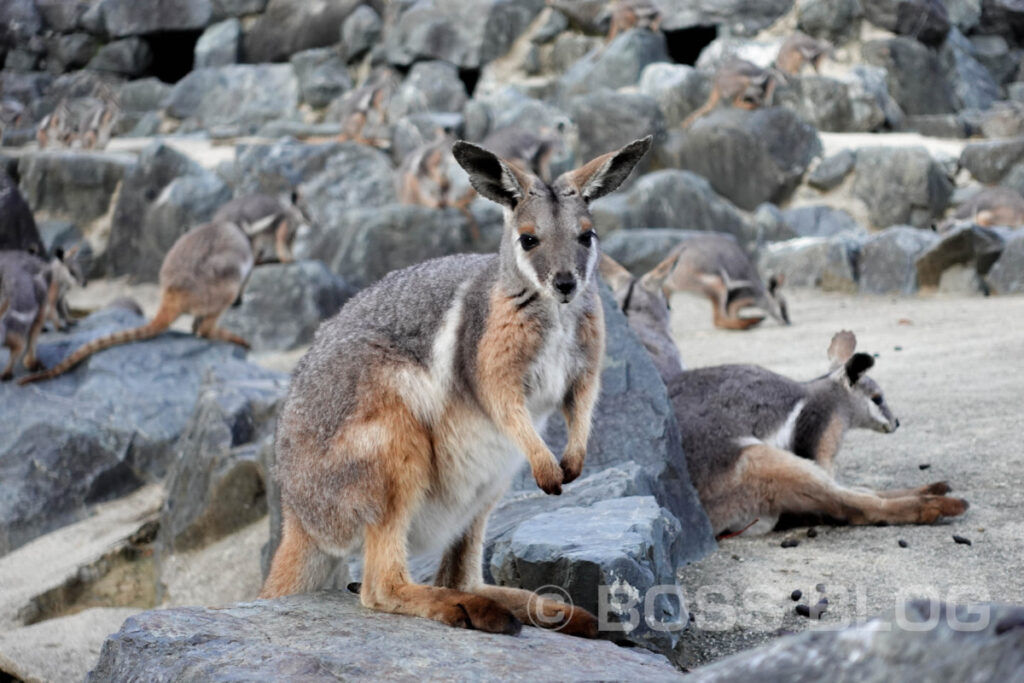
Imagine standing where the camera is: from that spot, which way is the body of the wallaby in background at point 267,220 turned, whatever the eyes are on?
to the viewer's right

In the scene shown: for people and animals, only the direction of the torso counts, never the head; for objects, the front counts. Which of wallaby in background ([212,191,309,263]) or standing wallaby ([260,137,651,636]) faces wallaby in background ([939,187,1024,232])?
wallaby in background ([212,191,309,263])

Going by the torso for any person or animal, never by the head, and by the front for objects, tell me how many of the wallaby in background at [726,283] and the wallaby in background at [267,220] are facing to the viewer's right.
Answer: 2

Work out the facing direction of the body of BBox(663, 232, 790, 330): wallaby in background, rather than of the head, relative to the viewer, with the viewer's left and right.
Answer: facing to the right of the viewer

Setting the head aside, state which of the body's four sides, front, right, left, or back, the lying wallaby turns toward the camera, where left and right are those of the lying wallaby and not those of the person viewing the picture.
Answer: right

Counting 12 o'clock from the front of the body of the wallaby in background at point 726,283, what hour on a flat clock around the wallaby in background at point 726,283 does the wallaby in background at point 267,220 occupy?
the wallaby in background at point 267,220 is roughly at 6 o'clock from the wallaby in background at point 726,283.
